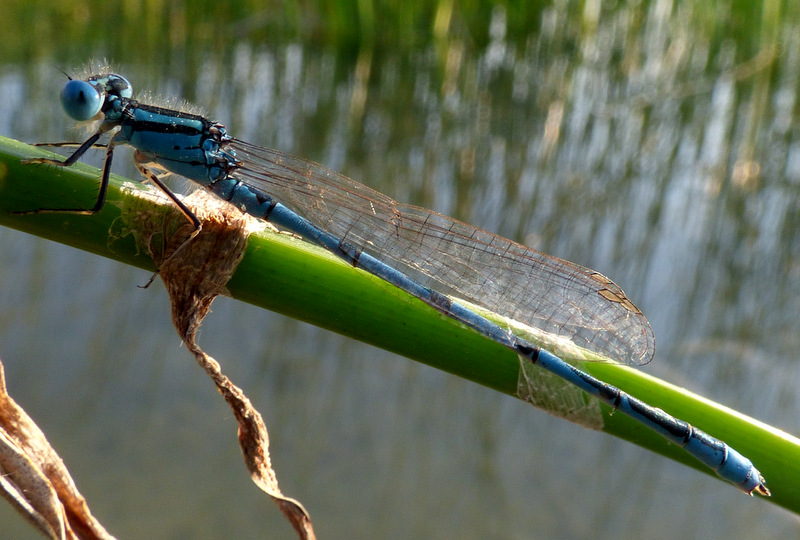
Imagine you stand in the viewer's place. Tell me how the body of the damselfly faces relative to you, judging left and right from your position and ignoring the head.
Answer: facing to the left of the viewer
